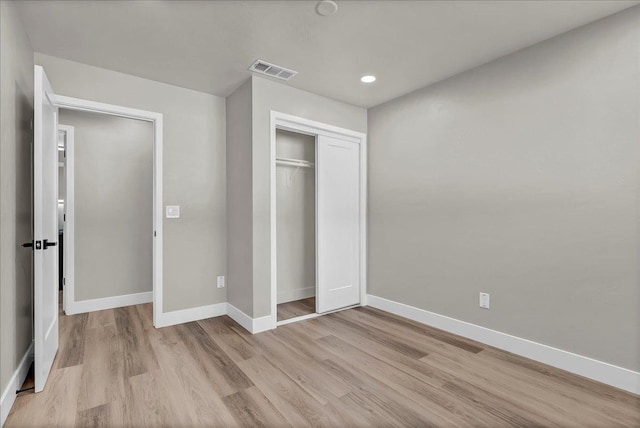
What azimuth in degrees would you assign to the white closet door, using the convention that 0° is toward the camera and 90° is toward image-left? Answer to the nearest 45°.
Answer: approximately 315°

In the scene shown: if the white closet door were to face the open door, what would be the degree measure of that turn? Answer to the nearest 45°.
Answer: approximately 90° to its right

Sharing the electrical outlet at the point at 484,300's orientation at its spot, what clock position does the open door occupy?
The open door is roughly at 12 o'clock from the electrical outlet.

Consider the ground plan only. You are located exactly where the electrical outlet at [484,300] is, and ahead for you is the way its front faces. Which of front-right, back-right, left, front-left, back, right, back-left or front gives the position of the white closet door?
front-right

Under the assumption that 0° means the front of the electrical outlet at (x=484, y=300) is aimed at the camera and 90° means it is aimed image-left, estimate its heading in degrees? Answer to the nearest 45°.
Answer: approximately 45°

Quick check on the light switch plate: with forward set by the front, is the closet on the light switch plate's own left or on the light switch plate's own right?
on the light switch plate's own left

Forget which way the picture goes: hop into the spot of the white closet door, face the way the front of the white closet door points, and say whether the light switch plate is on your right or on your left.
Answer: on your right

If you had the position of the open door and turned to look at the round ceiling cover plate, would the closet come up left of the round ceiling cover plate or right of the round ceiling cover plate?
left

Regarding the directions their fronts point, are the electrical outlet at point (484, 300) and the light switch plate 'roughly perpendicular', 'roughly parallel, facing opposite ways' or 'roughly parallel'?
roughly perpendicular

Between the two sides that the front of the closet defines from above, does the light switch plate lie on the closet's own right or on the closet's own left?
on the closet's own right

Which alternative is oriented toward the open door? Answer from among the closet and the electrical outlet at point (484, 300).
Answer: the electrical outlet

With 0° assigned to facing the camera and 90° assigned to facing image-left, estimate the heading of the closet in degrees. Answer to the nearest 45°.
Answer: approximately 315°
